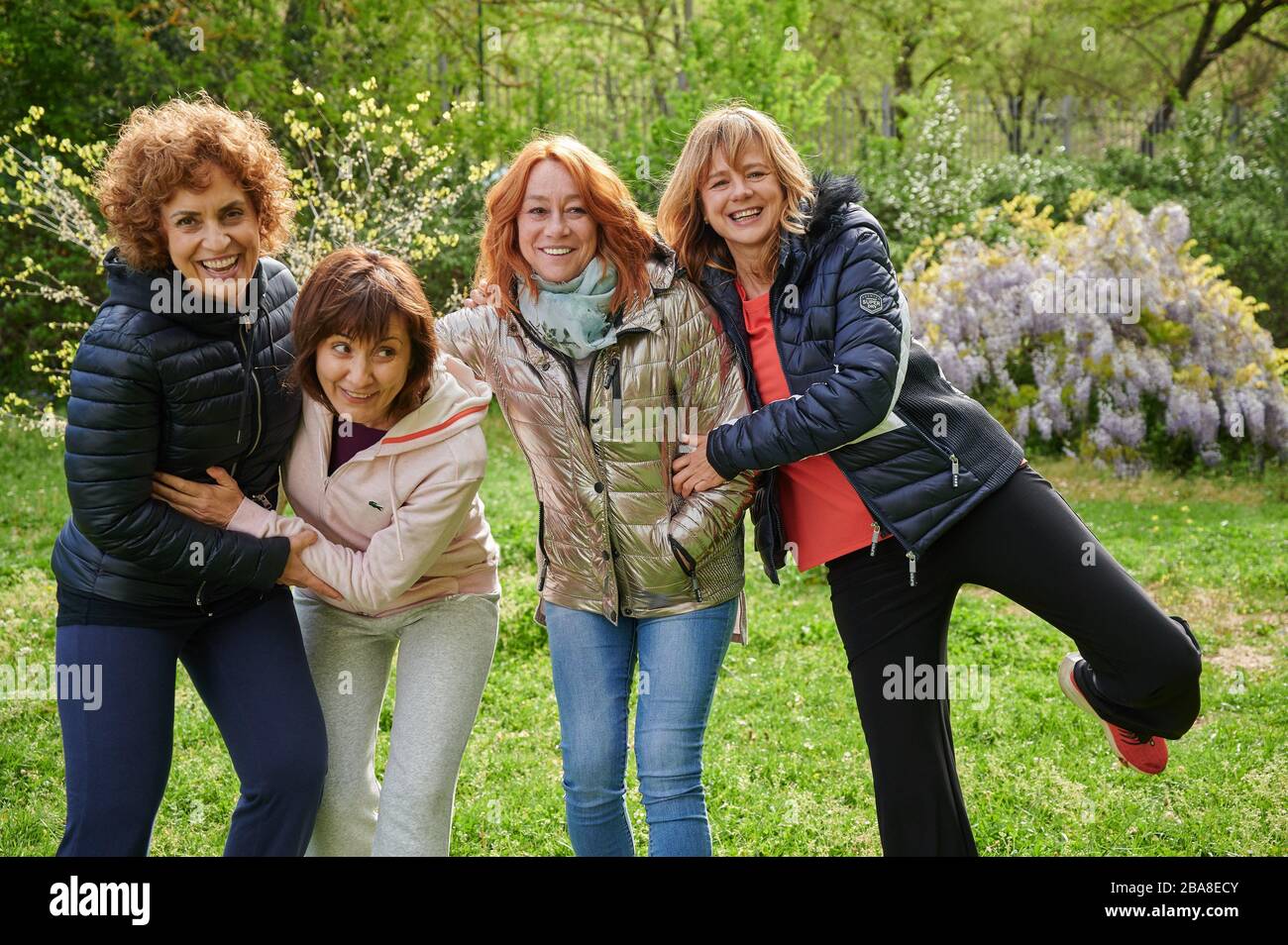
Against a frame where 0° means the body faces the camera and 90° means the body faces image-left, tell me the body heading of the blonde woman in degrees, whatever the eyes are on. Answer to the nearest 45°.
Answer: approximately 45°

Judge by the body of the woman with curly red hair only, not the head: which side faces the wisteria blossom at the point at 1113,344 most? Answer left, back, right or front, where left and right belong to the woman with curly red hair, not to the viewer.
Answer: left

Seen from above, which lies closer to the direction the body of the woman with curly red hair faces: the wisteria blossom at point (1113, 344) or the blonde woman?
the blonde woman

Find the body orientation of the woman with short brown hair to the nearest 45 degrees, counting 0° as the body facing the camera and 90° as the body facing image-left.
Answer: approximately 45°

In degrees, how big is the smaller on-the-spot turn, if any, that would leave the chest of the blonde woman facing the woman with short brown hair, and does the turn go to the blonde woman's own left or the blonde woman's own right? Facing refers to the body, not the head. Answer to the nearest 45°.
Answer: approximately 45° to the blonde woman's own right

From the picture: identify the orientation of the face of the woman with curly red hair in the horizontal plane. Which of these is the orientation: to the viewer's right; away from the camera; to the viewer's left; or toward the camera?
toward the camera

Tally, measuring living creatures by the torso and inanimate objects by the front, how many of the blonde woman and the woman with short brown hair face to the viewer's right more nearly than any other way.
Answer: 0

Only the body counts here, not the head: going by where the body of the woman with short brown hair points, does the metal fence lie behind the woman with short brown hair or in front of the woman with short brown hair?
behind

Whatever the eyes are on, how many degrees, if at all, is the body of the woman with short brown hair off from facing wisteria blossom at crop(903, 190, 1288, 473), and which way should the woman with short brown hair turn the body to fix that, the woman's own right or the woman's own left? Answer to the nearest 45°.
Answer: approximately 180°

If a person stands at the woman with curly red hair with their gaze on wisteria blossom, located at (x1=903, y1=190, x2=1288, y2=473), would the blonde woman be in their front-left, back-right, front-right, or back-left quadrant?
front-right

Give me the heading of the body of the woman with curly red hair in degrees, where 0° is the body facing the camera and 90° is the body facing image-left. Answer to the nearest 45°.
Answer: approximately 315°

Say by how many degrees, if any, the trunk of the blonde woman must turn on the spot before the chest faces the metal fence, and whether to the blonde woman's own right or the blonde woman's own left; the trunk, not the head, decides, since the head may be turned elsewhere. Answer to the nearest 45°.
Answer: approximately 135° to the blonde woman's own right
